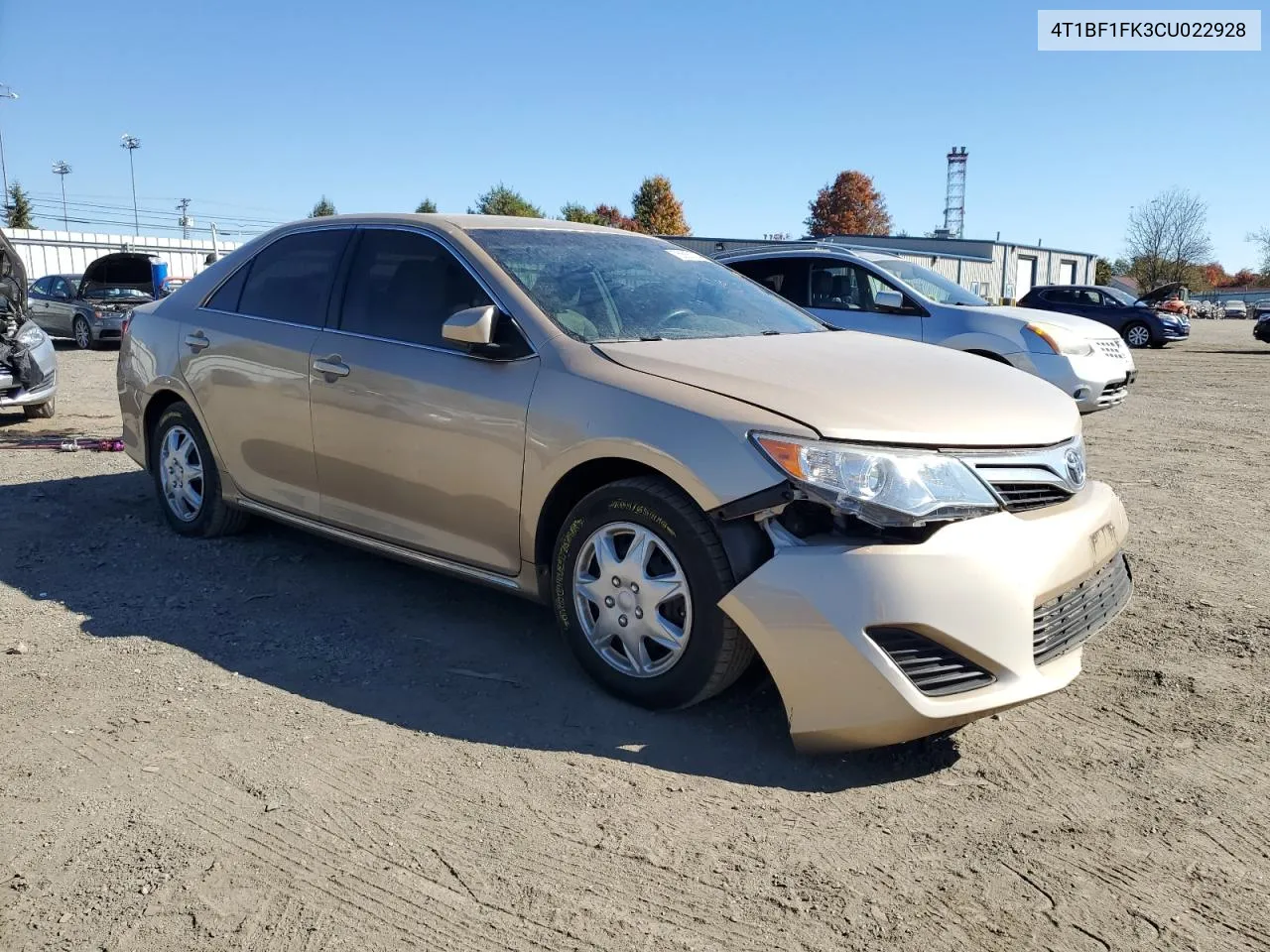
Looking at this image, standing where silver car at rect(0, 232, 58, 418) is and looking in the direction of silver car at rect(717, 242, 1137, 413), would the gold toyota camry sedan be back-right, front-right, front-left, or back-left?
front-right

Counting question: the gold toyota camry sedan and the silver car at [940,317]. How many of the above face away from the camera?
0

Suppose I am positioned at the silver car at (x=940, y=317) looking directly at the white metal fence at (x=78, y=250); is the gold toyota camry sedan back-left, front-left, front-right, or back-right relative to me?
back-left

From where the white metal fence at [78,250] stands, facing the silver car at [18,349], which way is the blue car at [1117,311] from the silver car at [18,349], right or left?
left

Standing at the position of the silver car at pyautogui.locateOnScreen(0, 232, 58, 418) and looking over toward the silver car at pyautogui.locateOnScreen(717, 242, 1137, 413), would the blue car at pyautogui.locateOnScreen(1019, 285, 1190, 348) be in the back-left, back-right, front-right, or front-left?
front-left

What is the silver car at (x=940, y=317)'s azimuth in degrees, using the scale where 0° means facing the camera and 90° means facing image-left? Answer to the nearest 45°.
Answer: approximately 315°

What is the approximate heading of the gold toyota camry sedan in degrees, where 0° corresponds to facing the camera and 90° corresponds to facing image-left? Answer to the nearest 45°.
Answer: approximately 315°

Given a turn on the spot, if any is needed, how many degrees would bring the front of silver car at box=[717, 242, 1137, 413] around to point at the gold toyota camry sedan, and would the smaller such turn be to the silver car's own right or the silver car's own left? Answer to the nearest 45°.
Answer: approximately 45° to the silver car's own right

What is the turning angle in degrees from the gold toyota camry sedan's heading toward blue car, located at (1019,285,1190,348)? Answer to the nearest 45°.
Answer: approximately 90° to its left

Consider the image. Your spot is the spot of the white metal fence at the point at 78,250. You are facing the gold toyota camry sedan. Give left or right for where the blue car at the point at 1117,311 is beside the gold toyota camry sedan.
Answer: left

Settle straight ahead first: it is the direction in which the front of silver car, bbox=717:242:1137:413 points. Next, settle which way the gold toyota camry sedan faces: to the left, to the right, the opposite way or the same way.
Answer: the same way

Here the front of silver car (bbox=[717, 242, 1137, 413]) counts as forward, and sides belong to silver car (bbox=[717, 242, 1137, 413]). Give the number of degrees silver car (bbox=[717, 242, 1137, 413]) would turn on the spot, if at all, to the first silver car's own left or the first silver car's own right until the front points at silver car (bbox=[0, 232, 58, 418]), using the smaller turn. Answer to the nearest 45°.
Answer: approximately 135° to the first silver car's own right

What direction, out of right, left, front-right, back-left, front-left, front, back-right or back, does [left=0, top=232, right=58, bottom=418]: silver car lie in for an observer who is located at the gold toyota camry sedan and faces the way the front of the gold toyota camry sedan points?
back

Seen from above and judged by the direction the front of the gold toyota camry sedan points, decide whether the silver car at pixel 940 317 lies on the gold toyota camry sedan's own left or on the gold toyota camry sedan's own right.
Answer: on the gold toyota camry sedan's own left

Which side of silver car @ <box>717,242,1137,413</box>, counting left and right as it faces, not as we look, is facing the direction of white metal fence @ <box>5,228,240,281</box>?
back
